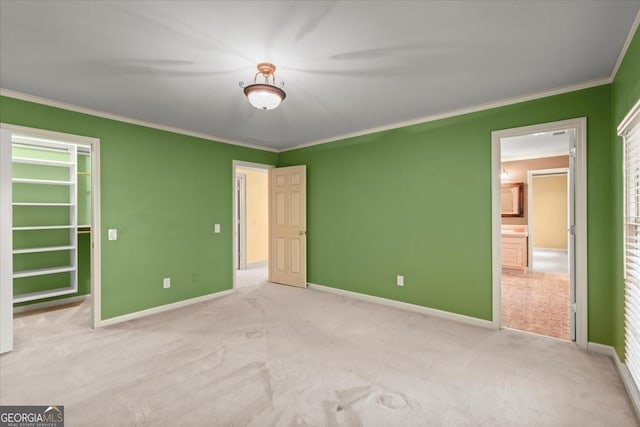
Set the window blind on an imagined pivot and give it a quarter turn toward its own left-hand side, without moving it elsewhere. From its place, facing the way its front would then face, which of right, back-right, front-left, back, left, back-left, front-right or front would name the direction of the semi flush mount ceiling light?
front-right

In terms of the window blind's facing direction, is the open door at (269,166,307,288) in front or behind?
in front

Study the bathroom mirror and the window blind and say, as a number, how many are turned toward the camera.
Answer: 1

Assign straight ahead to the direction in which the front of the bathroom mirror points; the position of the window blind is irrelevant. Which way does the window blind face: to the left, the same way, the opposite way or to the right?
to the right

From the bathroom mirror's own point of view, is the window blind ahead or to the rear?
ahead

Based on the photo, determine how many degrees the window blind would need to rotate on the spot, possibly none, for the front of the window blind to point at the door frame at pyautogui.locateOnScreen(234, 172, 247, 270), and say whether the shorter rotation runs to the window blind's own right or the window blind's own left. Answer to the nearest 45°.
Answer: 0° — it already faces it

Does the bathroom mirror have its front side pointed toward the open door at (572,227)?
yes

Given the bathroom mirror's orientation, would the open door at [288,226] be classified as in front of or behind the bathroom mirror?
in front

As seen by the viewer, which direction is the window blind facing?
to the viewer's left

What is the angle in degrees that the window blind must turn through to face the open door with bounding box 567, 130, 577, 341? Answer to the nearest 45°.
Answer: approximately 45° to its right

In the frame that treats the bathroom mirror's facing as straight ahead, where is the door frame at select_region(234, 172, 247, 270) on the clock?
The door frame is roughly at 2 o'clock from the bathroom mirror.

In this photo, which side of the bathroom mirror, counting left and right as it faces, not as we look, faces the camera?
front
